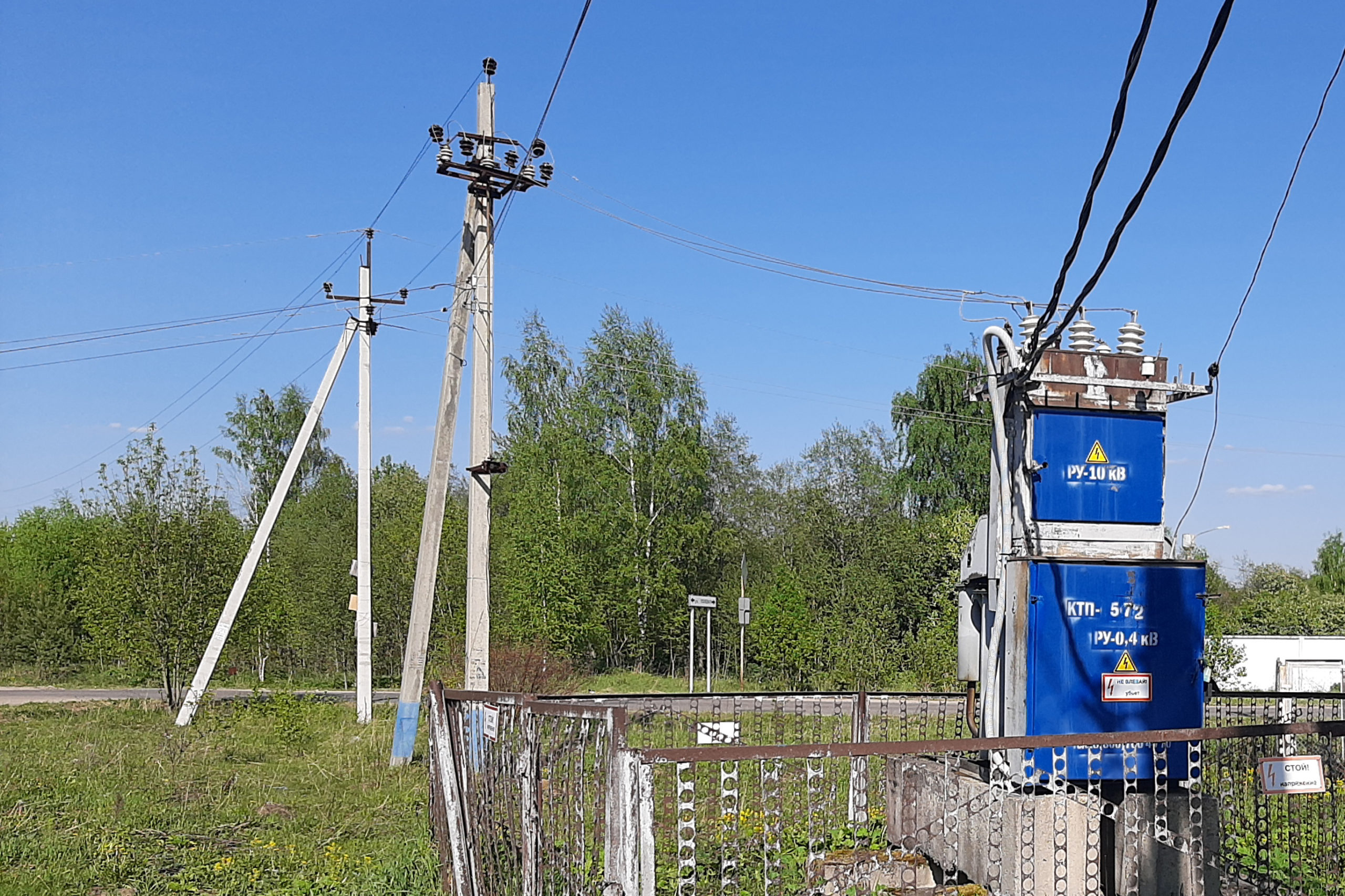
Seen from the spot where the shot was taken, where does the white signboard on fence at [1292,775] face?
facing the viewer

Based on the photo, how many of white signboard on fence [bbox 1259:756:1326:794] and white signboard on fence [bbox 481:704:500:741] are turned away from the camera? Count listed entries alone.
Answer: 0

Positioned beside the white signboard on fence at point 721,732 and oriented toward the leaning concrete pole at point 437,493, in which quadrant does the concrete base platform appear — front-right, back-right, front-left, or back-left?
back-right

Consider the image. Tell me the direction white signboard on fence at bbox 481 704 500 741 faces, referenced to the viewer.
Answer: facing the viewer and to the left of the viewer
